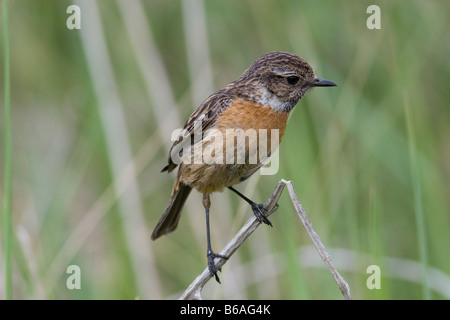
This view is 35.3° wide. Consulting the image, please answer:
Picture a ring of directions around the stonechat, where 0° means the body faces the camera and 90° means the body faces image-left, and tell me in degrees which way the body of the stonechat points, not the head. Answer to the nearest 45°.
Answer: approximately 270°
